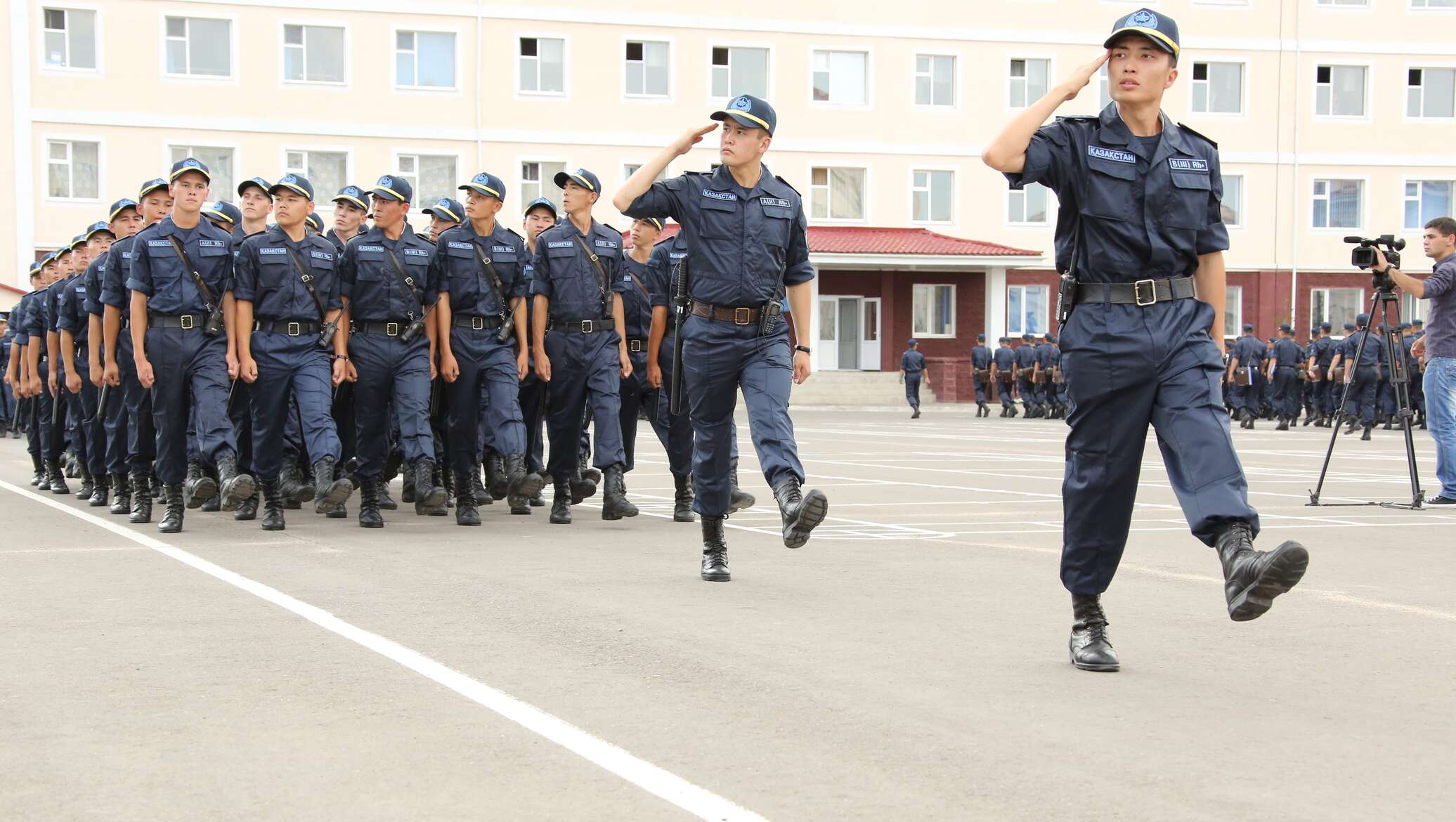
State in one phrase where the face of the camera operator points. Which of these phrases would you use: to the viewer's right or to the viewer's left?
to the viewer's left

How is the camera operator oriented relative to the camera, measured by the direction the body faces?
to the viewer's left
